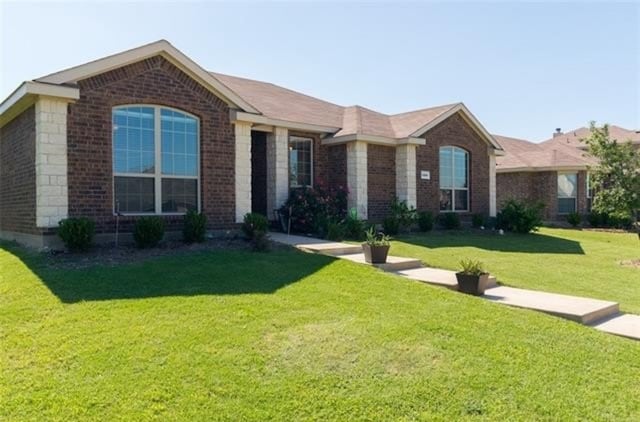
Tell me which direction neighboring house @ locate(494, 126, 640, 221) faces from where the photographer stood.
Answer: facing the viewer and to the right of the viewer

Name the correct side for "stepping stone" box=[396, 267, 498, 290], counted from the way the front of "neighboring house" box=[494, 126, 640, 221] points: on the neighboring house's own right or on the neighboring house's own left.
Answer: on the neighboring house's own right

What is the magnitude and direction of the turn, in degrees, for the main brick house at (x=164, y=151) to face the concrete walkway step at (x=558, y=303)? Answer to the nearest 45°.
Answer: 0° — it already faces it

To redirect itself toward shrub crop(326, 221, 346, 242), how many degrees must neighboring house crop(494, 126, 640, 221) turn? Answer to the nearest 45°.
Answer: approximately 45° to its right

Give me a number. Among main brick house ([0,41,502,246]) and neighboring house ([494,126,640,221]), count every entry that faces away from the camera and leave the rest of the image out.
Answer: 0

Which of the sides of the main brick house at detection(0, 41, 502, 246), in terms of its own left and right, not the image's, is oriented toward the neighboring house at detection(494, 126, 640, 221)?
left

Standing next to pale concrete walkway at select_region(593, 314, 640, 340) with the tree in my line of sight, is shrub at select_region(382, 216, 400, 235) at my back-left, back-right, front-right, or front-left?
front-left

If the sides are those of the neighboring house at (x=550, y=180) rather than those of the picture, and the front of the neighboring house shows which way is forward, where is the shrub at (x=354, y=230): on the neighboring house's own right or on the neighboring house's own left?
on the neighboring house's own right

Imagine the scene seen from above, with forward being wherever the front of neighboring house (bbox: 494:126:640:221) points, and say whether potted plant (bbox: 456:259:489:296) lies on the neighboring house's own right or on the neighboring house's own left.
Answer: on the neighboring house's own right

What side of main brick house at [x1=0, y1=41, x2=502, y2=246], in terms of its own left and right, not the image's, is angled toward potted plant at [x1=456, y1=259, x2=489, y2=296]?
front

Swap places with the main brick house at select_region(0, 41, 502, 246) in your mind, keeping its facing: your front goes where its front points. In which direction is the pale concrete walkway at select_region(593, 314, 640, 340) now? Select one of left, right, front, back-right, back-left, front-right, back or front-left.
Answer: front

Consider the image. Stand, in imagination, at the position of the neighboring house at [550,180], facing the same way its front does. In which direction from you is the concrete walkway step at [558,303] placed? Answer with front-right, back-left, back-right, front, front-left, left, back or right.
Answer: front-right

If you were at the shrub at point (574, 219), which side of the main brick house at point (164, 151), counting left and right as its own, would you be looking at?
left
